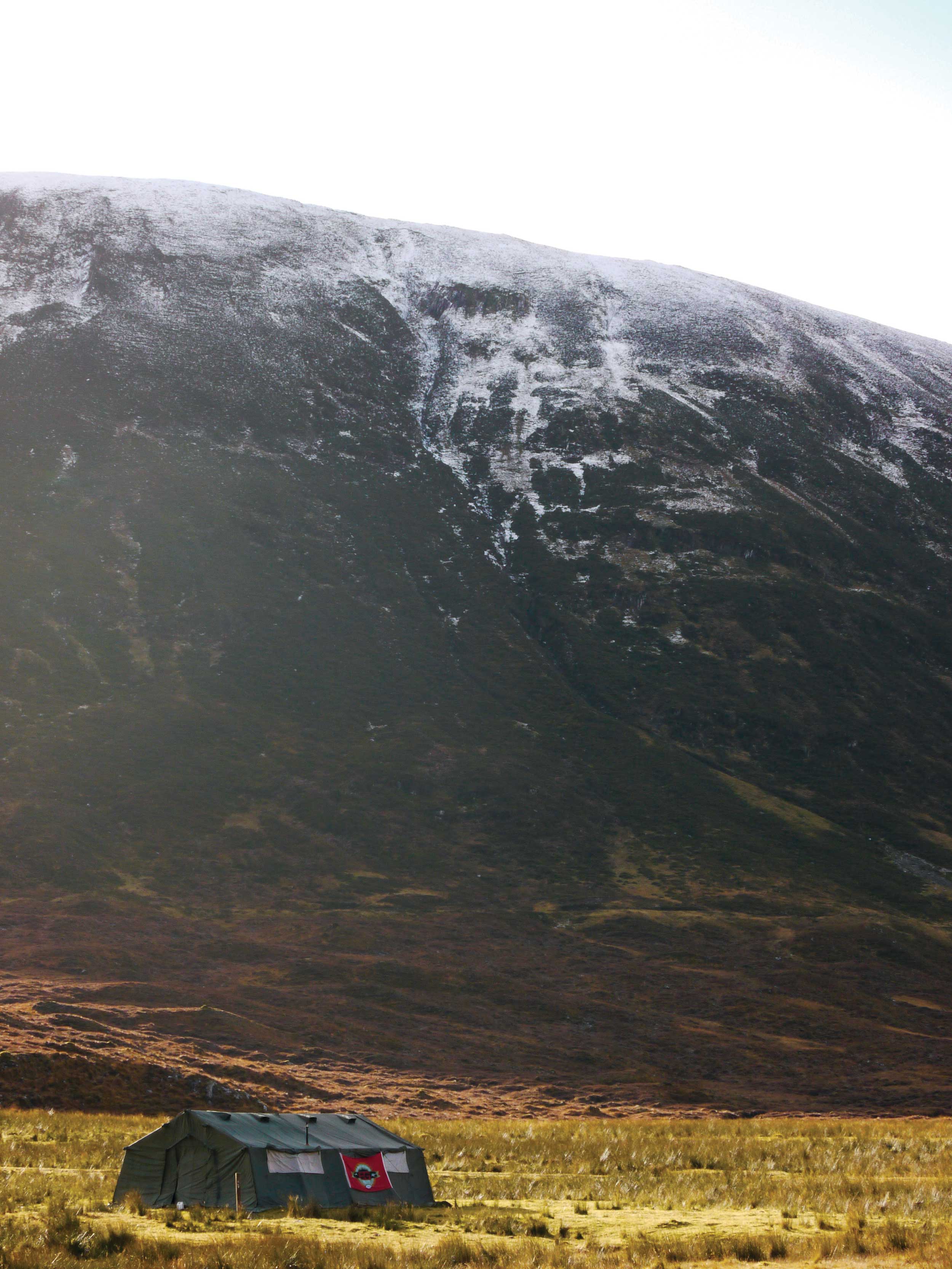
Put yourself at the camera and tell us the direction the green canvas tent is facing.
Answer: facing the viewer and to the left of the viewer
